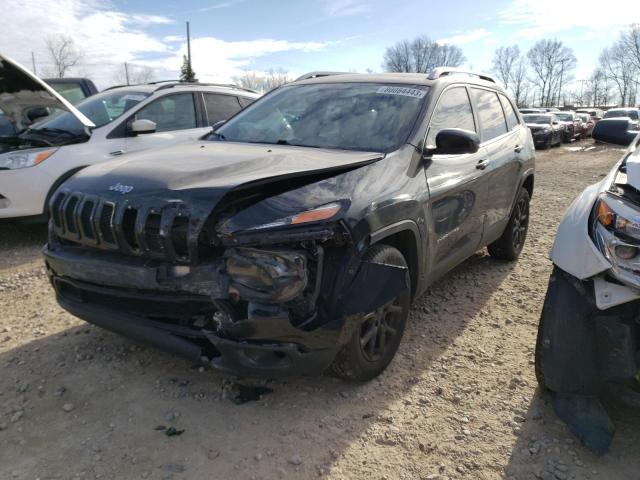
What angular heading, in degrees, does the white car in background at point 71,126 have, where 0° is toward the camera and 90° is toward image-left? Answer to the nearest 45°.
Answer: approximately 45°

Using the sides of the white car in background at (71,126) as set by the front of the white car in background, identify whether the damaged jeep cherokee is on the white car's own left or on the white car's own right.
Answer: on the white car's own left

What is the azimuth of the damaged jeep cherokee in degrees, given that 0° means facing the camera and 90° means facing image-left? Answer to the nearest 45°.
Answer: approximately 45°

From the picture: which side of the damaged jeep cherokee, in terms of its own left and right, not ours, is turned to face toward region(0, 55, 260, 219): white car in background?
right
